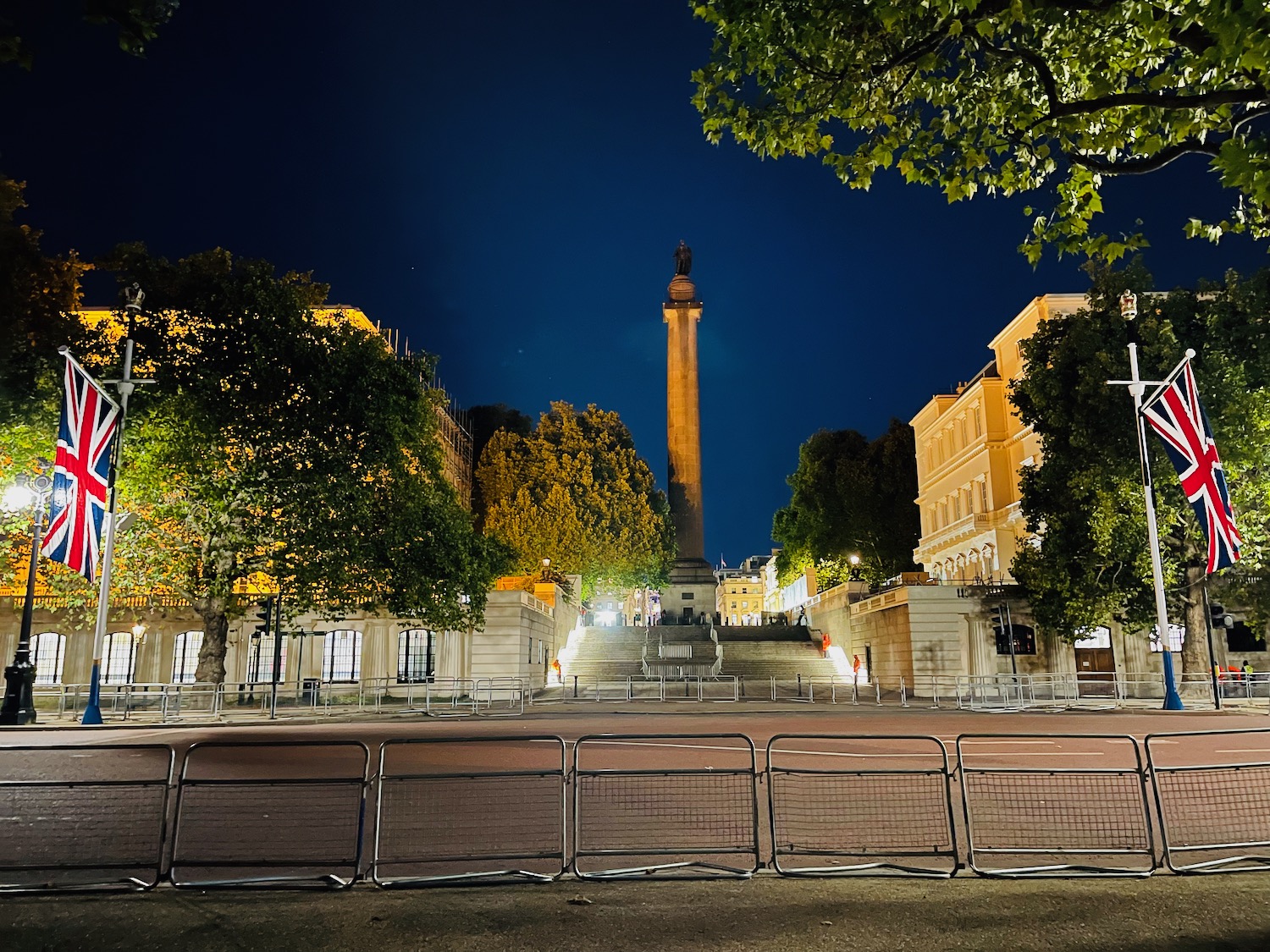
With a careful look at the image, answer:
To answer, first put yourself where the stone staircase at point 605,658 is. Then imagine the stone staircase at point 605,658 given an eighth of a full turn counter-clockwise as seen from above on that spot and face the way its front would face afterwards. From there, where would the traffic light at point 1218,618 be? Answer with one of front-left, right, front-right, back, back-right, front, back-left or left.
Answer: front

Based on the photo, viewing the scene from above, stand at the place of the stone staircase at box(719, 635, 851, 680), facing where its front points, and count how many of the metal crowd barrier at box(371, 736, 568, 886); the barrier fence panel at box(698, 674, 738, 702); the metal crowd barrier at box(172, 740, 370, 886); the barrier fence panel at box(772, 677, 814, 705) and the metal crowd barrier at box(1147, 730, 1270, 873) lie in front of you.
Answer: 5

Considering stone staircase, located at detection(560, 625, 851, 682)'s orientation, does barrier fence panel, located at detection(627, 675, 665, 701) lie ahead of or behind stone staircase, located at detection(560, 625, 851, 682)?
ahead

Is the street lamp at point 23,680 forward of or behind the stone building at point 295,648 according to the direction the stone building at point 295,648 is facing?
forward

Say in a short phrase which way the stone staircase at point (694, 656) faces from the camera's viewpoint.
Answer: facing the viewer

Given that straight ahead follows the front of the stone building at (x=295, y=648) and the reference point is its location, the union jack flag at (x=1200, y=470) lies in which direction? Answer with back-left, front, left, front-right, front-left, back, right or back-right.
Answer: front-left

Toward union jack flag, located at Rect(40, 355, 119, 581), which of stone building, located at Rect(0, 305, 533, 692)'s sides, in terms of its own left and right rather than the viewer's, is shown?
front

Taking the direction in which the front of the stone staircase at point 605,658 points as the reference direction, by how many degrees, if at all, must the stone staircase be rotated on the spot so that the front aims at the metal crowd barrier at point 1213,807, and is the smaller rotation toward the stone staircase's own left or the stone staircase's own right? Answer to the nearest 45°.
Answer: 0° — it already faces it

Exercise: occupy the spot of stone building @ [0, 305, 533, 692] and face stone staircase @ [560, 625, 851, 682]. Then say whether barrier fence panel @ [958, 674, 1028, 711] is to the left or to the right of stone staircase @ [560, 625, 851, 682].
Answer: right

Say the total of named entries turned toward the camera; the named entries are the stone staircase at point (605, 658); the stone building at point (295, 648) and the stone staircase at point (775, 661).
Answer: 3

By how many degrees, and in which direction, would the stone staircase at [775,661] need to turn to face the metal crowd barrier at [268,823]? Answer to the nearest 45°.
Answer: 0° — it already faces it

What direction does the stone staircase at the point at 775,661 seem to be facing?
toward the camera

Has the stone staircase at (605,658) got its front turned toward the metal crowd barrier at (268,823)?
yes
